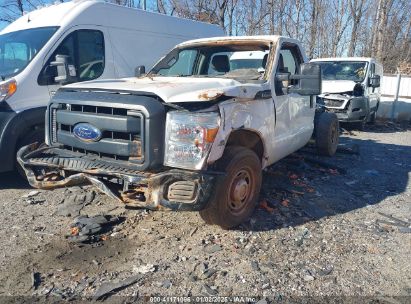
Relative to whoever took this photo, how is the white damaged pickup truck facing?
facing the viewer and to the left of the viewer

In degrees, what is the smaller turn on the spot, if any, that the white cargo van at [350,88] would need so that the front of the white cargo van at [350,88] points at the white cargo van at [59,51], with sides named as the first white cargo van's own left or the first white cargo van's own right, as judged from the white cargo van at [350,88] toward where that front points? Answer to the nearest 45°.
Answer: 0° — it already faces it

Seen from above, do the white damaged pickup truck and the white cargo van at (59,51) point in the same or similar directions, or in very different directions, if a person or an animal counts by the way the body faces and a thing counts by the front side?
same or similar directions

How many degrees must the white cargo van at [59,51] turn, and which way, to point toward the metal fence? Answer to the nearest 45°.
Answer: approximately 180°

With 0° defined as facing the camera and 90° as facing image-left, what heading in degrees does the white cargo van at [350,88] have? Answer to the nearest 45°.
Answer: approximately 45°

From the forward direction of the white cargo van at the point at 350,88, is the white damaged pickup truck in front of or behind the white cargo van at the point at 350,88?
in front

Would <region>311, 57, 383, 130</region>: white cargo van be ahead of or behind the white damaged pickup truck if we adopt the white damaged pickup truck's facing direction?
behind

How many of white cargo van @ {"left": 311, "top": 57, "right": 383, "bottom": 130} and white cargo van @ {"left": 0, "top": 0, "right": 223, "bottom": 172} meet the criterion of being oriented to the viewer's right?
0
